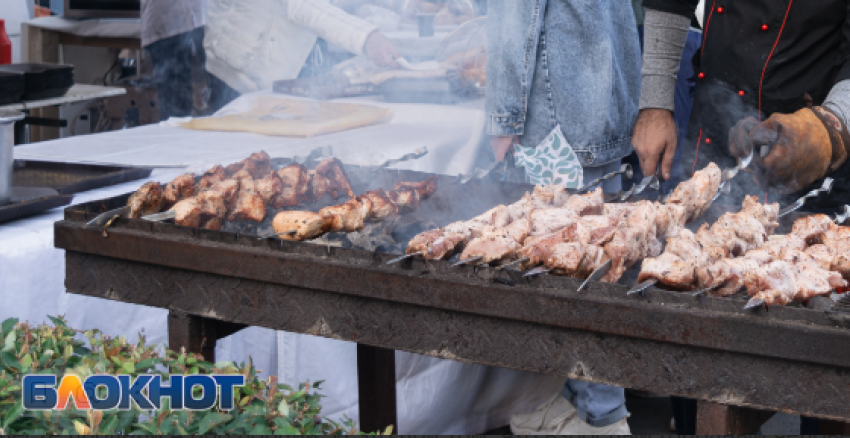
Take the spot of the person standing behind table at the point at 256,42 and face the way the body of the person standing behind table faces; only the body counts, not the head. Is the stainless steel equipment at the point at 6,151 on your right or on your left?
on your right

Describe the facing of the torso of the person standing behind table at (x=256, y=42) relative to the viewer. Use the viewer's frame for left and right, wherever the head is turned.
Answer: facing the viewer and to the right of the viewer

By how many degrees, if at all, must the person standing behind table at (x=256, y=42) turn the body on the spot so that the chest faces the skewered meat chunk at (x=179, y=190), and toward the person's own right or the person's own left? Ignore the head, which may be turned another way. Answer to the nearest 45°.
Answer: approximately 45° to the person's own right

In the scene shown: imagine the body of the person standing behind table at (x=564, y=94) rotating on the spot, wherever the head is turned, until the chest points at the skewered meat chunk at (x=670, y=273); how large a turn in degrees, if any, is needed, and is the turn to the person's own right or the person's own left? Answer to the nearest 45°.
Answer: approximately 90° to the person's own left

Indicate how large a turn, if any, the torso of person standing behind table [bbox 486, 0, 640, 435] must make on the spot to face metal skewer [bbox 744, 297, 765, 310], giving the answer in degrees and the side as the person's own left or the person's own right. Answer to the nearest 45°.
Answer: approximately 90° to the person's own left

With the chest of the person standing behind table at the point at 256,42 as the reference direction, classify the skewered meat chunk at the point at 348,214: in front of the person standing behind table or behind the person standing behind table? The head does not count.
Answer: in front

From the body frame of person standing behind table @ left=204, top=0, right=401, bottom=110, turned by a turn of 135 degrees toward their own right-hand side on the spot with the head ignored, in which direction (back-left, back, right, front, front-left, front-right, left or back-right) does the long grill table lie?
left
